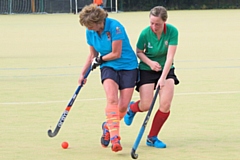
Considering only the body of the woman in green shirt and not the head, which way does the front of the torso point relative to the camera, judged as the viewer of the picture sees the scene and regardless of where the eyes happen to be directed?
toward the camera

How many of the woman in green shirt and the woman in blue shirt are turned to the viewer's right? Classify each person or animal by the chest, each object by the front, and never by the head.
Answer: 0

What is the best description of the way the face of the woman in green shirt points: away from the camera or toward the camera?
toward the camera

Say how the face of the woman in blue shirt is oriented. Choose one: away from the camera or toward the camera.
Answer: toward the camera

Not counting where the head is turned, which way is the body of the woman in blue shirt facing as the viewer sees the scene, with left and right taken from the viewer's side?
facing the viewer and to the left of the viewer
